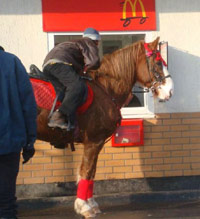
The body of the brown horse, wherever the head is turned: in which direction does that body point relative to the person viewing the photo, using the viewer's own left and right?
facing to the right of the viewer

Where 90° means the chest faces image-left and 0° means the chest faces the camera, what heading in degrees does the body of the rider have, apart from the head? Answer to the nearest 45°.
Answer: approximately 225°

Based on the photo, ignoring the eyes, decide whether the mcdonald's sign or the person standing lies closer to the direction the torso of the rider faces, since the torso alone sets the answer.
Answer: the mcdonald's sign

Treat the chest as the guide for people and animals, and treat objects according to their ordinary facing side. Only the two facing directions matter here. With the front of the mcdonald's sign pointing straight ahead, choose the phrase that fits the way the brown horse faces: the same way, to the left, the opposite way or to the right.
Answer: to the left

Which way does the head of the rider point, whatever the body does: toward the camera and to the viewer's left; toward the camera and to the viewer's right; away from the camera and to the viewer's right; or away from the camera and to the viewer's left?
away from the camera and to the viewer's right

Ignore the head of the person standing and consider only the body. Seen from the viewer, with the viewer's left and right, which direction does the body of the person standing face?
facing away from the viewer

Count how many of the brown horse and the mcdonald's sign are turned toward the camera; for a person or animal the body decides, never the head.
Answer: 1

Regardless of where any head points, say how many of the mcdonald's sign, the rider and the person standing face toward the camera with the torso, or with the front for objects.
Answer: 1

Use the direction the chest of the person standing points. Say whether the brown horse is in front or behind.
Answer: in front

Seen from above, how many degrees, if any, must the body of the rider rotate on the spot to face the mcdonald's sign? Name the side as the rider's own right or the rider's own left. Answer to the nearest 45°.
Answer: approximately 45° to the rider's own left
